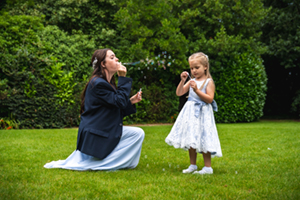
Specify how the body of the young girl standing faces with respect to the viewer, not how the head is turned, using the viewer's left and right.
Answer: facing the viewer and to the left of the viewer

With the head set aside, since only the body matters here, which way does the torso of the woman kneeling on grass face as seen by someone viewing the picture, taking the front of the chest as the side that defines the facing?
to the viewer's right

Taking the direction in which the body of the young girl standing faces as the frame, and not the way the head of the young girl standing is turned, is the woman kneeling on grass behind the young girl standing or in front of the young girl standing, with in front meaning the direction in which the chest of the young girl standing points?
in front

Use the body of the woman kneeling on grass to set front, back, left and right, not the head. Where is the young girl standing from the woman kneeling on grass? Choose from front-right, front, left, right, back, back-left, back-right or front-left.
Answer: front

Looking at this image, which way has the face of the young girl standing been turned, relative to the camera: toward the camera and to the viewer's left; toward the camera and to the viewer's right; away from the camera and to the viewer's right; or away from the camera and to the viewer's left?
toward the camera and to the viewer's left

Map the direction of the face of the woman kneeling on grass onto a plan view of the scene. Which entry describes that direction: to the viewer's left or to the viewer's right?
to the viewer's right

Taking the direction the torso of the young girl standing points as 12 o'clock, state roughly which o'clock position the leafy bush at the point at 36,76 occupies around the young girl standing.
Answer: The leafy bush is roughly at 3 o'clock from the young girl standing.

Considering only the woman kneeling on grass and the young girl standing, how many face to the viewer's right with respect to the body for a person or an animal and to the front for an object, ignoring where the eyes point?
1

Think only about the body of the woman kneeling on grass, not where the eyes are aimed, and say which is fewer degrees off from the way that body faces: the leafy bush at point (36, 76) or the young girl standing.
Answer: the young girl standing

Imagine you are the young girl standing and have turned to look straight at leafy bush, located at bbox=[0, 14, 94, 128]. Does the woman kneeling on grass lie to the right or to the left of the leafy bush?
left

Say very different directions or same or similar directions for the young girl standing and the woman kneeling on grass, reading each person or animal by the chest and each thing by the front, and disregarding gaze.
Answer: very different directions
